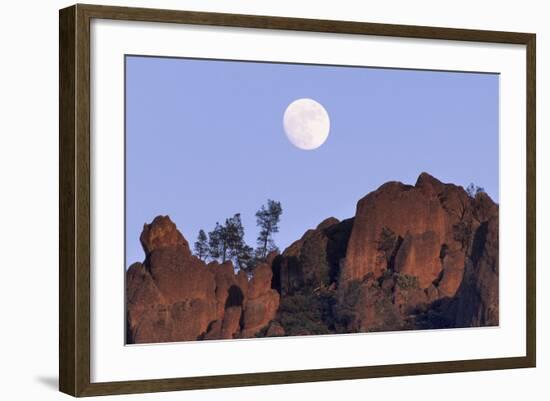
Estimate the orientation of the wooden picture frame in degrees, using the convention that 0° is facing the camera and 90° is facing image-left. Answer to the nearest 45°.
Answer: approximately 315°
